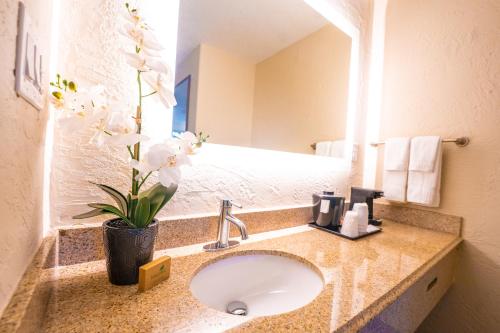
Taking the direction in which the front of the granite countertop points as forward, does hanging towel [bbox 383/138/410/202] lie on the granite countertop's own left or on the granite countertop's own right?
on the granite countertop's own left

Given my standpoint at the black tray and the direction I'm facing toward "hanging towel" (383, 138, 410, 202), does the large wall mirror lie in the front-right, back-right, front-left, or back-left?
back-left

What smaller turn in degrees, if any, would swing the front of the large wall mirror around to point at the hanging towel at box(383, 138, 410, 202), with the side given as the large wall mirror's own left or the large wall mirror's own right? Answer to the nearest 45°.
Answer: approximately 45° to the large wall mirror's own left
